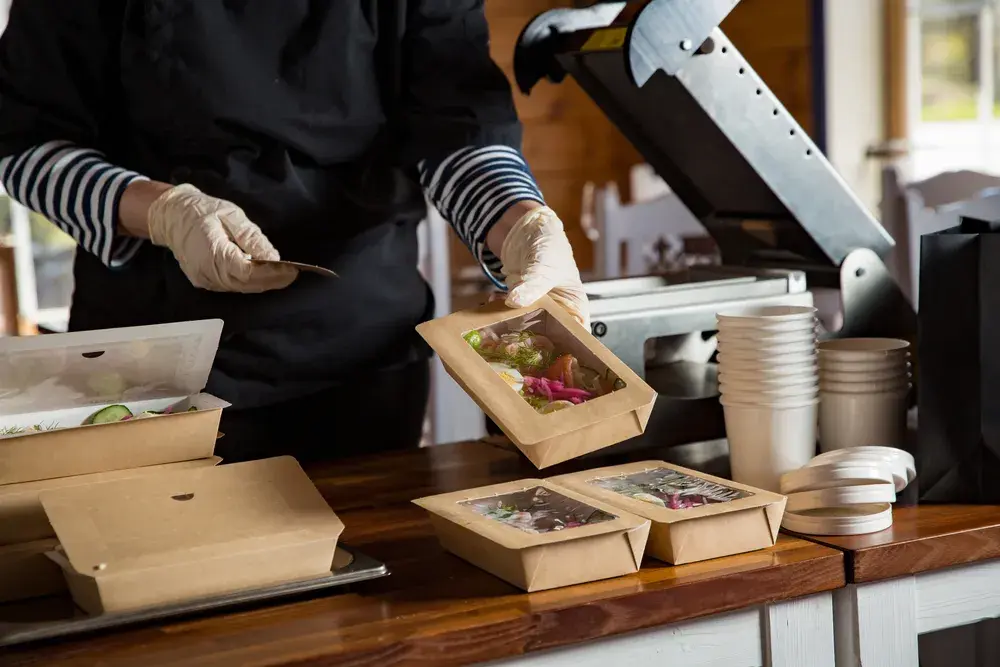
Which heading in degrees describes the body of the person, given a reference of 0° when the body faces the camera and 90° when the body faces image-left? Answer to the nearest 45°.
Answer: approximately 0°

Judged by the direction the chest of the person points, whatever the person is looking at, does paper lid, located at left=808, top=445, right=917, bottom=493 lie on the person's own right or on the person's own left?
on the person's own left

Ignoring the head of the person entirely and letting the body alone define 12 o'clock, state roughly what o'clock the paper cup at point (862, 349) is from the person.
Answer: The paper cup is roughly at 10 o'clock from the person.

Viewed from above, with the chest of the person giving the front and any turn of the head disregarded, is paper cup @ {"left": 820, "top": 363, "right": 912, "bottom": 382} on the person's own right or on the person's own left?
on the person's own left

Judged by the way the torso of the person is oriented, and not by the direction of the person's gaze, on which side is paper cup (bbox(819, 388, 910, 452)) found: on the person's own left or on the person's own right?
on the person's own left

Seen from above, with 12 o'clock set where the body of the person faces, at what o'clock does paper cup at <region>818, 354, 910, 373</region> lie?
The paper cup is roughly at 10 o'clock from the person.
